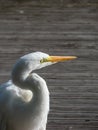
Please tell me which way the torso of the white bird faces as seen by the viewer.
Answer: to the viewer's right
